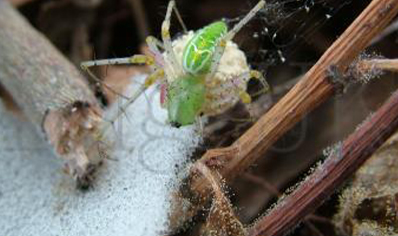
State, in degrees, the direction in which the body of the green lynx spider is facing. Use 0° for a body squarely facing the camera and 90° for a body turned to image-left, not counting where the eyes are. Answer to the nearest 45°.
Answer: approximately 0°
